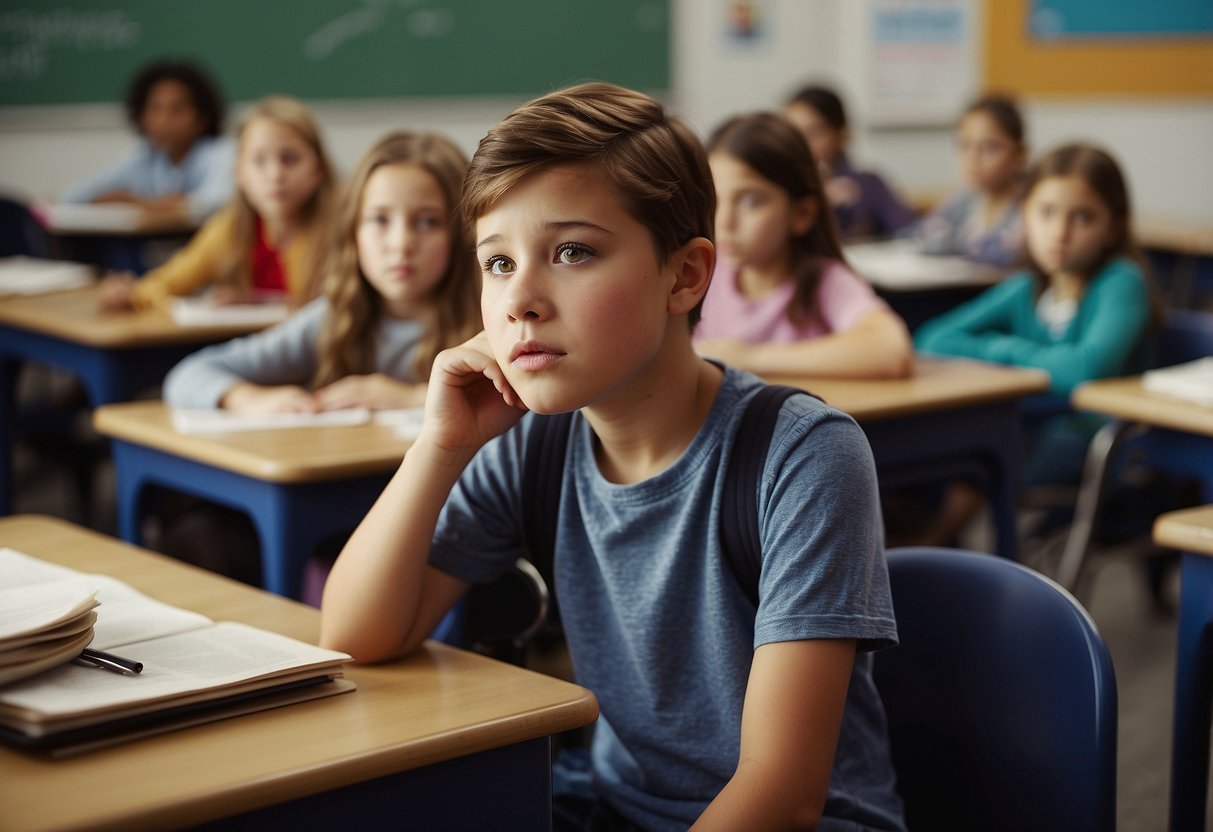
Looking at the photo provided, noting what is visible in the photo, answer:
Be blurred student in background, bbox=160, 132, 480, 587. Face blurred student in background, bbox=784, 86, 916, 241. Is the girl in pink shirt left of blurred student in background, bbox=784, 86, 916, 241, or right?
right

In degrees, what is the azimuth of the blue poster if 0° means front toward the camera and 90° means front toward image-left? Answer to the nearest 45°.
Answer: approximately 0°

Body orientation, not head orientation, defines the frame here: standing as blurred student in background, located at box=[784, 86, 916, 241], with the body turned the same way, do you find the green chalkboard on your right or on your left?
on your right

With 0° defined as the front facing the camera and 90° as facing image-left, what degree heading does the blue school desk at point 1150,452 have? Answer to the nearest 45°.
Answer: approximately 45°

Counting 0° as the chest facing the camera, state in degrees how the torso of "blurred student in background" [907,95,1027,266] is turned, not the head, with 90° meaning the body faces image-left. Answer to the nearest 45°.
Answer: approximately 45°

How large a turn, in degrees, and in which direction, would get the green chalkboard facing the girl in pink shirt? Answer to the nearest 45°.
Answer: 0° — it already faces them

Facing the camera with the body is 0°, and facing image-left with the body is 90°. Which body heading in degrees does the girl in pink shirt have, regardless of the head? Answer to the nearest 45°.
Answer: approximately 45°

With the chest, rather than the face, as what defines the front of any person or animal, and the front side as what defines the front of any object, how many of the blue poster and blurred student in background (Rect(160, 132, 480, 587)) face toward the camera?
2

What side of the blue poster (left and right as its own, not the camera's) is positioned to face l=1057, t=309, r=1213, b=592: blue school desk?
front
